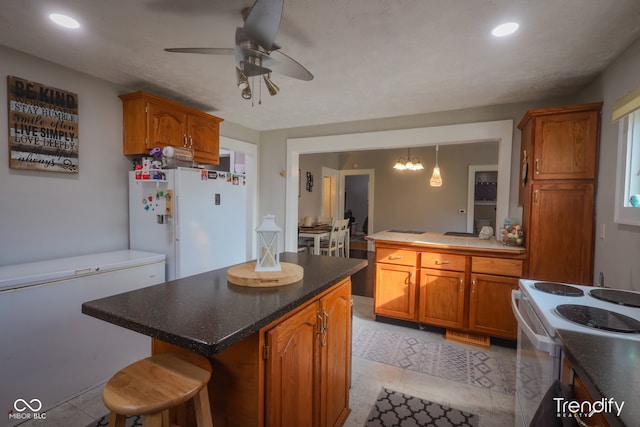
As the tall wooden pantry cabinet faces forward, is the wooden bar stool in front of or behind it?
in front

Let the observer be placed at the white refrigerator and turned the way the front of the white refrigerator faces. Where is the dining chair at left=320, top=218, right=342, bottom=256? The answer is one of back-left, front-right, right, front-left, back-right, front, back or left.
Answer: left

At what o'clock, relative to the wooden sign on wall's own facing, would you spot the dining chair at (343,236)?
The dining chair is roughly at 10 o'clock from the wooden sign on wall.

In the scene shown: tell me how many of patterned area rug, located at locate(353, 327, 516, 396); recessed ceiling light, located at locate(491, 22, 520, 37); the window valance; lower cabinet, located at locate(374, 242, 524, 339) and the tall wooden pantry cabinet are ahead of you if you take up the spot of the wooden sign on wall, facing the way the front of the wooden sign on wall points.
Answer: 5

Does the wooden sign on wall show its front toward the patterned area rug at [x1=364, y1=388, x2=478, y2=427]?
yes

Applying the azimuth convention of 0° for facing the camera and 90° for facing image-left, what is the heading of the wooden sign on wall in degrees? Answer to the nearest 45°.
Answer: approximately 315°

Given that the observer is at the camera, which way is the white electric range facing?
facing to the left of the viewer

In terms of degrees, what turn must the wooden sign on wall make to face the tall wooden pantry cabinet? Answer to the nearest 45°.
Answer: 0° — it already faces it

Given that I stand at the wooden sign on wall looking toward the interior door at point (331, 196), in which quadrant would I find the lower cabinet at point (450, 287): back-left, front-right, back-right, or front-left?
front-right

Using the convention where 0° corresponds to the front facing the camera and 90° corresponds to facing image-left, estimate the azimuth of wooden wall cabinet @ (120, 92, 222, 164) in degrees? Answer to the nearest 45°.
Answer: approximately 315°

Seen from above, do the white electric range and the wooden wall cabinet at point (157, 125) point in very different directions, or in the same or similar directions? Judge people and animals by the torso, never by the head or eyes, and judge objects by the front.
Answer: very different directions
